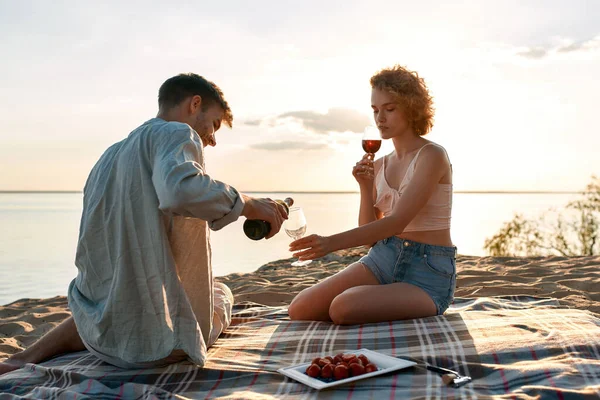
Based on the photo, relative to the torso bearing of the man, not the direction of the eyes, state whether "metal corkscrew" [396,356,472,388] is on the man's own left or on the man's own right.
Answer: on the man's own right

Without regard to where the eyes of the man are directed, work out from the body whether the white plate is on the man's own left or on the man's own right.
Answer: on the man's own right

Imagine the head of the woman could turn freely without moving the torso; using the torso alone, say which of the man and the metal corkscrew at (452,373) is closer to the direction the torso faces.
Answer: the man

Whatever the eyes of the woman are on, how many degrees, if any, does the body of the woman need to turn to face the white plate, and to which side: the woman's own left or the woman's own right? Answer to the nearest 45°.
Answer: approximately 45° to the woman's own left

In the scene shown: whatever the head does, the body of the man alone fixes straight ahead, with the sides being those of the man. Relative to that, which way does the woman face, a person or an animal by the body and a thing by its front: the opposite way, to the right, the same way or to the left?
the opposite way

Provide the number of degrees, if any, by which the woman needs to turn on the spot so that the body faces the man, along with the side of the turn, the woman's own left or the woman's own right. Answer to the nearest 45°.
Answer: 0° — they already face them

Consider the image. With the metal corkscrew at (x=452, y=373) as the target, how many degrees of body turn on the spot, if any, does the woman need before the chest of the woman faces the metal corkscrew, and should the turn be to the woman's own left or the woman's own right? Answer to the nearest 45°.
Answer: approximately 45° to the woman's own left

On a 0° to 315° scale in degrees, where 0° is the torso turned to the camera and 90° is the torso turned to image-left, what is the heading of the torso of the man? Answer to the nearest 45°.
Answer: approximately 225°
